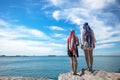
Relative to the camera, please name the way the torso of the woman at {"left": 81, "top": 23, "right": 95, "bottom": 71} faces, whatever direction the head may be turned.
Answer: away from the camera

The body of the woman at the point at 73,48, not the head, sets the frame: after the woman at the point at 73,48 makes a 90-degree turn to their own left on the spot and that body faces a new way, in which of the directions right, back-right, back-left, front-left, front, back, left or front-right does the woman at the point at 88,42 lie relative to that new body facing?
back

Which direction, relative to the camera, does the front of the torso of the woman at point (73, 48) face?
away from the camera
